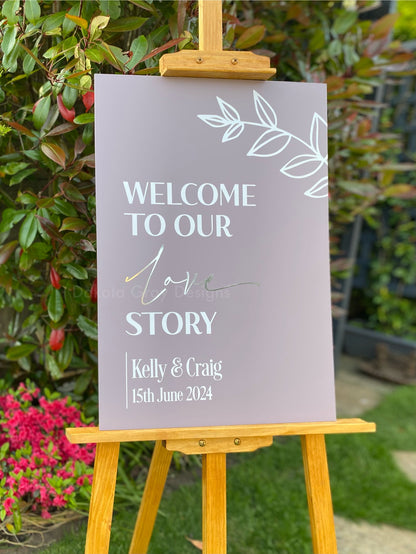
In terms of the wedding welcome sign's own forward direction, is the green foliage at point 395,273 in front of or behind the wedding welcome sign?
behind

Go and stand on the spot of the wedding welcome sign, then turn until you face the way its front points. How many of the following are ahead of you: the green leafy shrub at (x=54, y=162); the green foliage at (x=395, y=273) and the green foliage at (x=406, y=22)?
0

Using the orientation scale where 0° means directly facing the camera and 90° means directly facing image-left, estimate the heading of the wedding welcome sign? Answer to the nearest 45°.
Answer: approximately 0°

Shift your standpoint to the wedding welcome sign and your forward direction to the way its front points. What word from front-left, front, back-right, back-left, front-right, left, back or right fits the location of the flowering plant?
back-right

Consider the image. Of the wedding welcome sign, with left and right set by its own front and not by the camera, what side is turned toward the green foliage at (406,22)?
back

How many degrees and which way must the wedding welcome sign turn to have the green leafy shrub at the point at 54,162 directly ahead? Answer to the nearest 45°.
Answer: approximately 135° to its right
